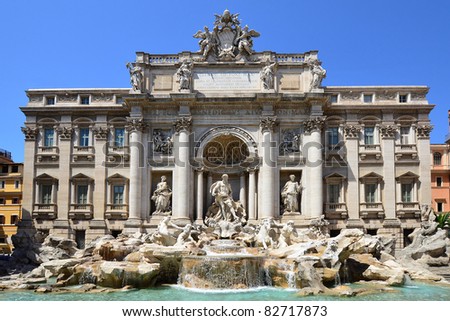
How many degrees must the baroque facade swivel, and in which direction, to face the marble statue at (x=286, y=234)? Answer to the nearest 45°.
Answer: approximately 45° to its left

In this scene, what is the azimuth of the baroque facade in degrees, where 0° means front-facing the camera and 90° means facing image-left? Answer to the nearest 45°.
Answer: approximately 0°

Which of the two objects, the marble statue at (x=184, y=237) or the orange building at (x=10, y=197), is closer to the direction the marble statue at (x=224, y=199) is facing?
the marble statue

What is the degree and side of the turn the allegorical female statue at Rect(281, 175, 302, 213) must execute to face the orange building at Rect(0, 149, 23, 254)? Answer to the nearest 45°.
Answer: approximately 135° to its right

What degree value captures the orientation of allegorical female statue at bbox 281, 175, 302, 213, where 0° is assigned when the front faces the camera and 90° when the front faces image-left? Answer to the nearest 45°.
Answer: approximately 0°

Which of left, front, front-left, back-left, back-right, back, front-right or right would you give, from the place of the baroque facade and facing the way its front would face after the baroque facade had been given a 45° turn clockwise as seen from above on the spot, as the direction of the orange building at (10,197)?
right

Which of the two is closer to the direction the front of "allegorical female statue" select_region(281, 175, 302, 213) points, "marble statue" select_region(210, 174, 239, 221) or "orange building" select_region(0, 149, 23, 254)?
the marble statue

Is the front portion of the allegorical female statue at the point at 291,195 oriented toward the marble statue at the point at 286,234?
yes

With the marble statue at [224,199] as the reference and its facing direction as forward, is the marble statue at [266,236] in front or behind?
in front

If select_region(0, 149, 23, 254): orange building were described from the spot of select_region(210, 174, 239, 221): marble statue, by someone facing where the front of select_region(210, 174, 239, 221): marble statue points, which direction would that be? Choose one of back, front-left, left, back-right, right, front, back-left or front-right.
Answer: back-right

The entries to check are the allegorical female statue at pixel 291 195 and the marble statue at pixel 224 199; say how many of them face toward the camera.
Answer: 2
